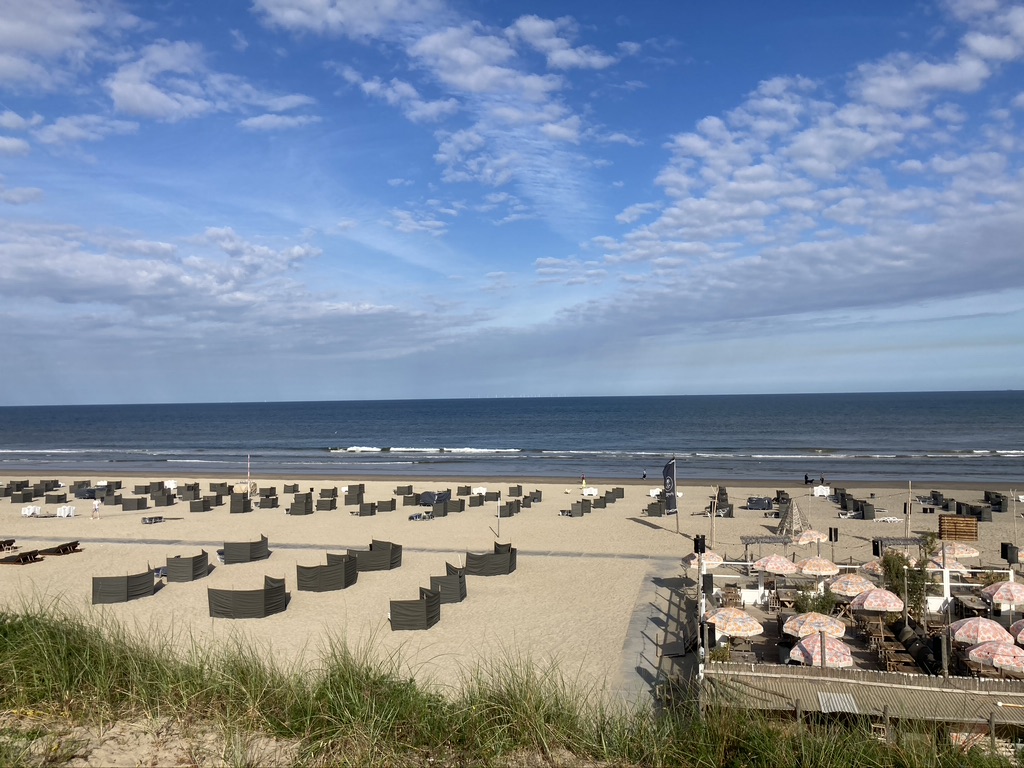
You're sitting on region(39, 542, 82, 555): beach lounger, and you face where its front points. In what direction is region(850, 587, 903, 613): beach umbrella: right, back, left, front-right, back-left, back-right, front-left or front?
back-left

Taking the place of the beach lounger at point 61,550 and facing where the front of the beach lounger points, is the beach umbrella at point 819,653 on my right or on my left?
on my left

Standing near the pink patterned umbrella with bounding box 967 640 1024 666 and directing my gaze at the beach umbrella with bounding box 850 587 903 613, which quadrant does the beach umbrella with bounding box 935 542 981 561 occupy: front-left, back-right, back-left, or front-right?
front-right

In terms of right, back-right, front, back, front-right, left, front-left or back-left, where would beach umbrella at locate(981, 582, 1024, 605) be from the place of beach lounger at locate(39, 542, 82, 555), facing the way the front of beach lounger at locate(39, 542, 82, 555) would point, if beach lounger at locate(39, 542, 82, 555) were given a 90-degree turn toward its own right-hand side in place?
back-right

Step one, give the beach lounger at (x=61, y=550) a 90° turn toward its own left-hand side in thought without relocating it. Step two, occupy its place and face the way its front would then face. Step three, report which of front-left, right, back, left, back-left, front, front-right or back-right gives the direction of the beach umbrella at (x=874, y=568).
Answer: front-left

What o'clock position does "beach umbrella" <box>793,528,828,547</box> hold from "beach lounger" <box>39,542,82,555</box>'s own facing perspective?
The beach umbrella is roughly at 7 o'clock from the beach lounger.

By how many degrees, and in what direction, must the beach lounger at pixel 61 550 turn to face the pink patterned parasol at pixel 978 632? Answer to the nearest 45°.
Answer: approximately 135° to its left

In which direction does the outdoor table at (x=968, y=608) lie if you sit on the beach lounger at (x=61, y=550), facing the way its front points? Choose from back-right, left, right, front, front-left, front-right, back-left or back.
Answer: back-left

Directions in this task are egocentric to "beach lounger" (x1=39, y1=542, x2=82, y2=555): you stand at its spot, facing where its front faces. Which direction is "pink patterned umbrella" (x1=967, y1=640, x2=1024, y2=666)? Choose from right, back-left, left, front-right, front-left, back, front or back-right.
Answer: back-left

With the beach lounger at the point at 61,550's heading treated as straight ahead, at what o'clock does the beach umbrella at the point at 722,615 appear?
The beach umbrella is roughly at 8 o'clock from the beach lounger.

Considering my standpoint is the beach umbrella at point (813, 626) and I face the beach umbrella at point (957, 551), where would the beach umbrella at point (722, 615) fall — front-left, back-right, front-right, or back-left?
back-left

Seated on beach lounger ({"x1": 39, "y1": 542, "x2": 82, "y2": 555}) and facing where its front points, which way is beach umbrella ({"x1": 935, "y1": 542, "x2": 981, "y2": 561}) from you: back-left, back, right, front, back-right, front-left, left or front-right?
back-left

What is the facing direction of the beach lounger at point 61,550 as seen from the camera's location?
facing to the left of the viewer

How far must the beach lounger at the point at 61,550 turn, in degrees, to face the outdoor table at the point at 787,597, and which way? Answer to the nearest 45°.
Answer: approximately 135° to its left

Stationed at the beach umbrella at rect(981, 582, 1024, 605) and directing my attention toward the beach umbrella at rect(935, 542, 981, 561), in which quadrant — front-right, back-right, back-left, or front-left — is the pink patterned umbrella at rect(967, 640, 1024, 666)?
back-left

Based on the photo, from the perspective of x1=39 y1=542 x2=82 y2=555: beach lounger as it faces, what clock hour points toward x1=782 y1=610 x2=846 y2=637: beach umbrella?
The beach umbrella is roughly at 8 o'clock from the beach lounger.

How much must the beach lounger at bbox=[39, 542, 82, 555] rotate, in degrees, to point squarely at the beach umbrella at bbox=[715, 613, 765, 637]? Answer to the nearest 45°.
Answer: approximately 135° to its left
